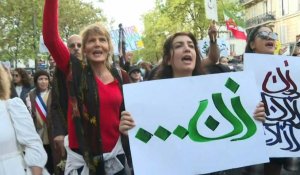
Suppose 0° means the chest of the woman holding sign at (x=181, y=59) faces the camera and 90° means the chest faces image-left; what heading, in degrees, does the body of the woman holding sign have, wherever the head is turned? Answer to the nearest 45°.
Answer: approximately 0°

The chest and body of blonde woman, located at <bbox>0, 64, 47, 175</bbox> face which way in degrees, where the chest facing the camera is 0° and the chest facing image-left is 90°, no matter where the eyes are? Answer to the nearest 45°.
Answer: approximately 45°

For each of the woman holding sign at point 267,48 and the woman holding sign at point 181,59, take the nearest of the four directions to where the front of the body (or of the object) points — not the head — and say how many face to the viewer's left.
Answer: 0

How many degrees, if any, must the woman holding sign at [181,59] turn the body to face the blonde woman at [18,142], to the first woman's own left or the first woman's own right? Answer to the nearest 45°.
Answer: approximately 90° to the first woman's own right

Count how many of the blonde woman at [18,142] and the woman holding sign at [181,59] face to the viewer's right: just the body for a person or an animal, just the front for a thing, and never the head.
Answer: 0

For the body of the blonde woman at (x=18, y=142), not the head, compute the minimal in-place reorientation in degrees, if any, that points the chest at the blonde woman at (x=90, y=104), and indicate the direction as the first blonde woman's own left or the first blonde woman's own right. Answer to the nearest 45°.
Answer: approximately 135° to the first blonde woman's own left

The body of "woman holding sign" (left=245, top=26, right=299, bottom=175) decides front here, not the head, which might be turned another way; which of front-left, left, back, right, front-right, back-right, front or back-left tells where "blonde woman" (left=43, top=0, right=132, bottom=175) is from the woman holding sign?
right

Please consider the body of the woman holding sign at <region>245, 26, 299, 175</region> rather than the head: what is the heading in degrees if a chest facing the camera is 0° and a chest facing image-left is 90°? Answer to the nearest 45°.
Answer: approximately 315°

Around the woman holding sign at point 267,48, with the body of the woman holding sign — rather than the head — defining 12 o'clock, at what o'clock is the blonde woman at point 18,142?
The blonde woman is roughly at 3 o'clock from the woman holding sign.
